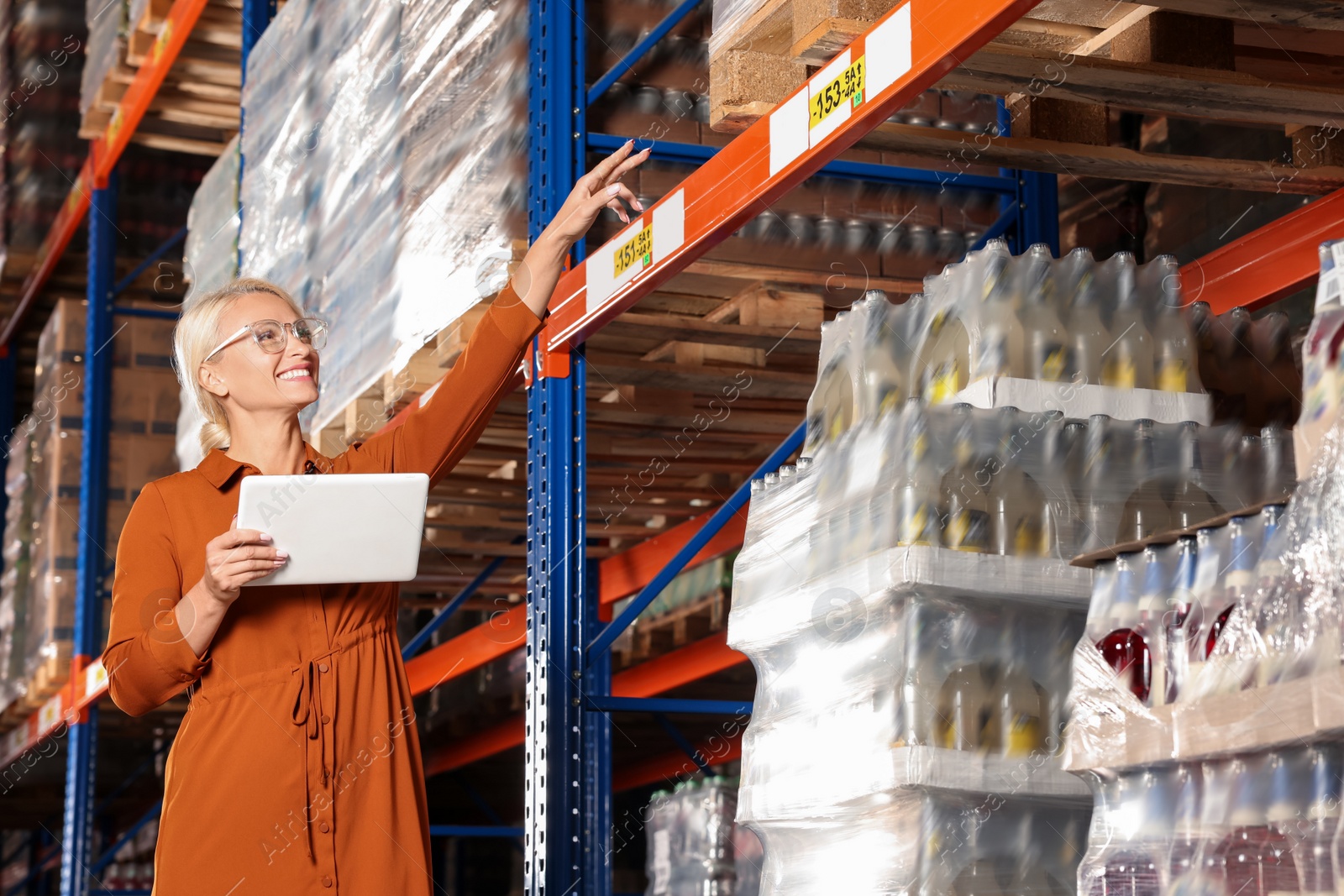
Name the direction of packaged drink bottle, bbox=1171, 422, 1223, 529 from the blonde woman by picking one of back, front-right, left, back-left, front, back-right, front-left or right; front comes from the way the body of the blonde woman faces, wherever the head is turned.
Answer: front-left

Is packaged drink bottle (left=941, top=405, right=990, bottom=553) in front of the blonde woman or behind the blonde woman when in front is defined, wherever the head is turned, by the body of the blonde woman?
in front

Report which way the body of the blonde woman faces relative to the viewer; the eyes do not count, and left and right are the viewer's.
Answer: facing the viewer and to the right of the viewer

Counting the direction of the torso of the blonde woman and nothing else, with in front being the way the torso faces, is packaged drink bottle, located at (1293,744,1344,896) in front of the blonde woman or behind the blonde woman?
in front

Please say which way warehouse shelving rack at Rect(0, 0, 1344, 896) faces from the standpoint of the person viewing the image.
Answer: facing the viewer and to the left of the viewer

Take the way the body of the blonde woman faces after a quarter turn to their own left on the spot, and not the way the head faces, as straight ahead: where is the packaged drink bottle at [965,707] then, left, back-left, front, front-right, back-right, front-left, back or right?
front-right

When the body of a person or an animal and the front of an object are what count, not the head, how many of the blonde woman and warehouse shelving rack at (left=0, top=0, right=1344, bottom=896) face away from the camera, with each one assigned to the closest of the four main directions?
0
